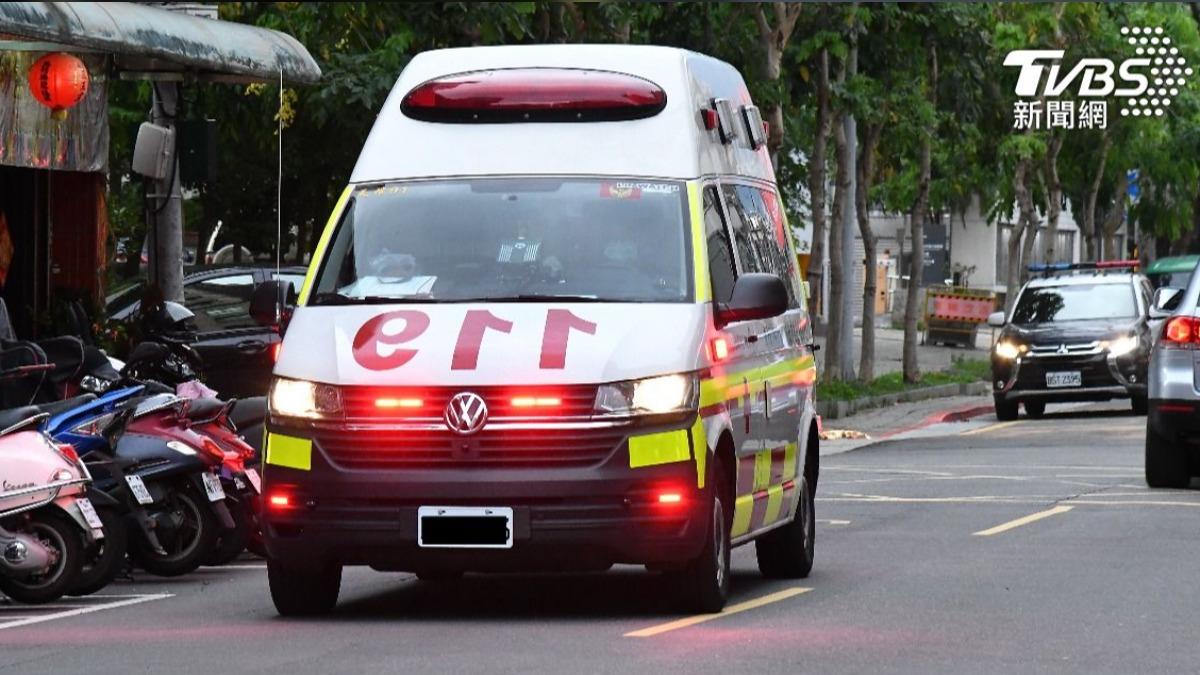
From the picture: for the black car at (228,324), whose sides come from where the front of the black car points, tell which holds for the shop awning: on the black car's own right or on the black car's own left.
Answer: on the black car's own left

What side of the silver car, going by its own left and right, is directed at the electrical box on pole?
left

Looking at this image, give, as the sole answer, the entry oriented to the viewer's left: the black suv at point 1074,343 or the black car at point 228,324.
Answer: the black car at point 228,324

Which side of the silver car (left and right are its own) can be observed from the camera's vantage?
back

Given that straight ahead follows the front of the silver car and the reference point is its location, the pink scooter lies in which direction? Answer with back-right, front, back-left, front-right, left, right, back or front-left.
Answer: back-left

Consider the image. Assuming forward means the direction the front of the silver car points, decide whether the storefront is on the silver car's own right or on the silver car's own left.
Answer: on the silver car's own left

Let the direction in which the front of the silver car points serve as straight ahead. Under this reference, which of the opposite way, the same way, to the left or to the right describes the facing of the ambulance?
the opposite way

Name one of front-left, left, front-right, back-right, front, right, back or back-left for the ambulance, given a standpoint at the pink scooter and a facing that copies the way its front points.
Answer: back

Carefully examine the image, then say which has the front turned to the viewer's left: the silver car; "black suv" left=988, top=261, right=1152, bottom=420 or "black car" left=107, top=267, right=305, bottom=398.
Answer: "black car" left=107, top=267, right=305, bottom=398

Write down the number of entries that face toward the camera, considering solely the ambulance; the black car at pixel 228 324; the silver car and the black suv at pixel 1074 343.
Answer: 2
